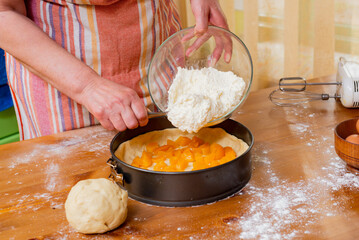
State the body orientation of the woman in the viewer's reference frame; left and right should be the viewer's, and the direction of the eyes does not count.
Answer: facing the viewer and to the right of the viewer

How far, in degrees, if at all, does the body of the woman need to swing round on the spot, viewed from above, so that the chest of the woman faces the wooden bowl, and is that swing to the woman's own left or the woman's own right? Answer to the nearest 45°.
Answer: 0° — they already face it

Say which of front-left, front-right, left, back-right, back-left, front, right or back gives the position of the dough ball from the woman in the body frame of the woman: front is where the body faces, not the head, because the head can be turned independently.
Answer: front-right

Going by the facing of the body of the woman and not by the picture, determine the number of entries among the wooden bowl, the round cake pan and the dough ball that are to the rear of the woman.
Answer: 0

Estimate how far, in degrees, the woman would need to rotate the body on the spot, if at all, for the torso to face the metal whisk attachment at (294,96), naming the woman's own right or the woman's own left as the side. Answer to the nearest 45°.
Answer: approximately 45° to the woman's own left

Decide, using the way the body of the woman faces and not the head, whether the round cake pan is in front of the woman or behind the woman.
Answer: in front
